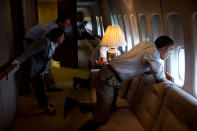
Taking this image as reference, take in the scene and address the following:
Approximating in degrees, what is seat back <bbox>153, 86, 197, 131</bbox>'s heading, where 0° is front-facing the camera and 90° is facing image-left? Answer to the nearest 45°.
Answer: approximately 45°

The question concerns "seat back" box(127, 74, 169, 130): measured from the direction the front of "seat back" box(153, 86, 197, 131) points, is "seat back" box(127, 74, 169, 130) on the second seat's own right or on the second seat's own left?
on the second seat's own right

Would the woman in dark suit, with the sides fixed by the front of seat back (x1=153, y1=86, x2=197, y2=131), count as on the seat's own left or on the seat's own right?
on the seat's own right
